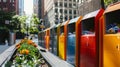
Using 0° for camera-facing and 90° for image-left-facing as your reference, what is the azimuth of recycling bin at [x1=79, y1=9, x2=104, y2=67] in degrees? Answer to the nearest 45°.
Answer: approximately 45°
